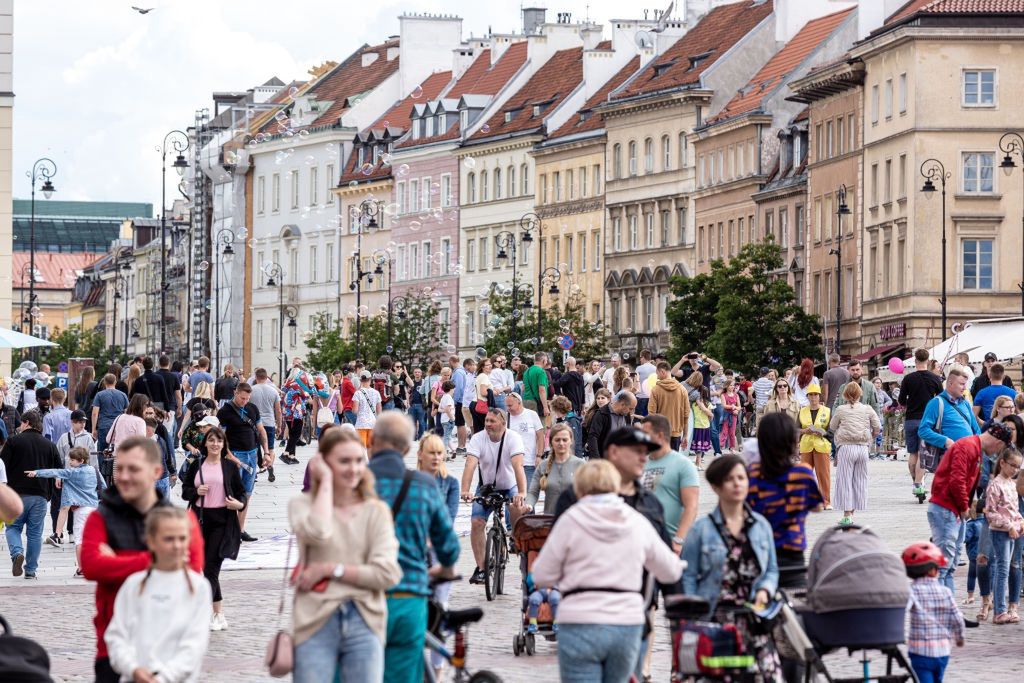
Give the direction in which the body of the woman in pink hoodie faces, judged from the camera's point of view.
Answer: away from the camera

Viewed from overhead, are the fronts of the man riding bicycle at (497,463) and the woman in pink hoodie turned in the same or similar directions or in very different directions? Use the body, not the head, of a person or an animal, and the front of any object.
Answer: very different directions

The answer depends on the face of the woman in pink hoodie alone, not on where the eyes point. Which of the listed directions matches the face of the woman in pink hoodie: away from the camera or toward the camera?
away from the camera

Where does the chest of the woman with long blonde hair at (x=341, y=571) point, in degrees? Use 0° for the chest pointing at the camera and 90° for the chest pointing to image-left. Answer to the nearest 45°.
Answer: approximately 0°

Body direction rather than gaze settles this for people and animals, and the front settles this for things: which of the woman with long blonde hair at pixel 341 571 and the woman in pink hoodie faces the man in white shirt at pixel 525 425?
the woman in pink hoodie
